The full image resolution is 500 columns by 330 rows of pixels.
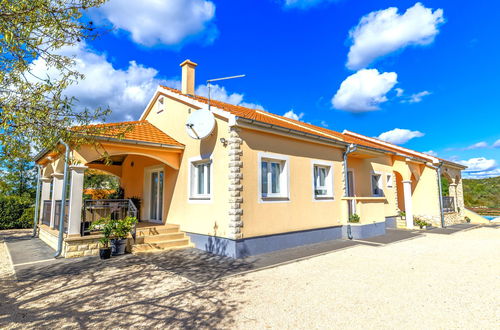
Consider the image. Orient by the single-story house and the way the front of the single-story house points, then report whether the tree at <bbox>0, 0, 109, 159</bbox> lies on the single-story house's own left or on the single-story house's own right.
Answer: on the single-story house's own right

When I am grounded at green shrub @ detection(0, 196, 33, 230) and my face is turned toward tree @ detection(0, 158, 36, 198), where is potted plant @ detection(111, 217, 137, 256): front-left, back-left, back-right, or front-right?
back-right

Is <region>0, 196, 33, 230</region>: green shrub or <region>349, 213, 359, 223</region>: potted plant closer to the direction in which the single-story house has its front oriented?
the potted plant
